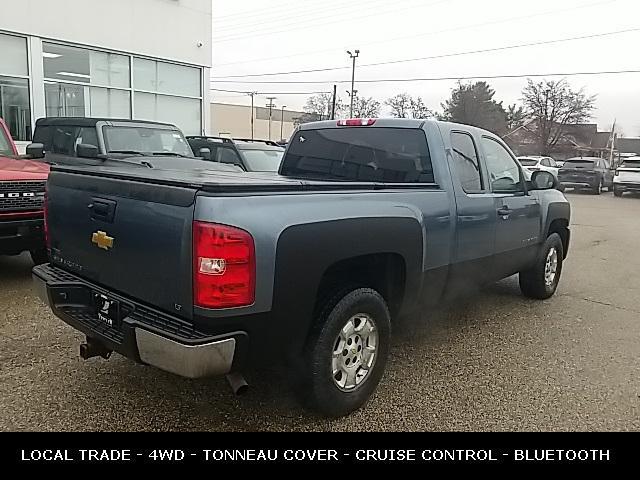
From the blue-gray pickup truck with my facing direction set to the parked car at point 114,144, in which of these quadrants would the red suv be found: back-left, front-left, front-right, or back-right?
front-left

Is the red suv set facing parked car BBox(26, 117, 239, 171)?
no

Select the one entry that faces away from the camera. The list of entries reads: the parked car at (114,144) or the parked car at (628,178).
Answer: the parked car at (628,178)

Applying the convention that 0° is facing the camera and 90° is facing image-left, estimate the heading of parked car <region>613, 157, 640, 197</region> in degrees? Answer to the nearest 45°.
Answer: approximately 180°

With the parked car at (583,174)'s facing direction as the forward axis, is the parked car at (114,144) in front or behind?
behind

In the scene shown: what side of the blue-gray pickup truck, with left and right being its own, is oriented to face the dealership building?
left

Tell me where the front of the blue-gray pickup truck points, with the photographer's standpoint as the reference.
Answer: facing away from the viewer and to the right of the viewer

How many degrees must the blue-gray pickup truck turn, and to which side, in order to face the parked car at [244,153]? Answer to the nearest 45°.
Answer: approximately 45° to its left

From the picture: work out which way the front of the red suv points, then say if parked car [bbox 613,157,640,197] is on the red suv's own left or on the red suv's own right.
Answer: on the red suv's own left

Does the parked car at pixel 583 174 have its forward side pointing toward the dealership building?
no

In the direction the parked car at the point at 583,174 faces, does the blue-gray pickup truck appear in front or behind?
behind

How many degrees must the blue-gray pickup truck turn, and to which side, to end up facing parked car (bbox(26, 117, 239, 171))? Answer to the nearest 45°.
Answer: approximately 90° to its left

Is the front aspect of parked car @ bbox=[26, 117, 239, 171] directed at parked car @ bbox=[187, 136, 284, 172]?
no

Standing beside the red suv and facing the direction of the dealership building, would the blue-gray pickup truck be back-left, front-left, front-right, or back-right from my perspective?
back-right
